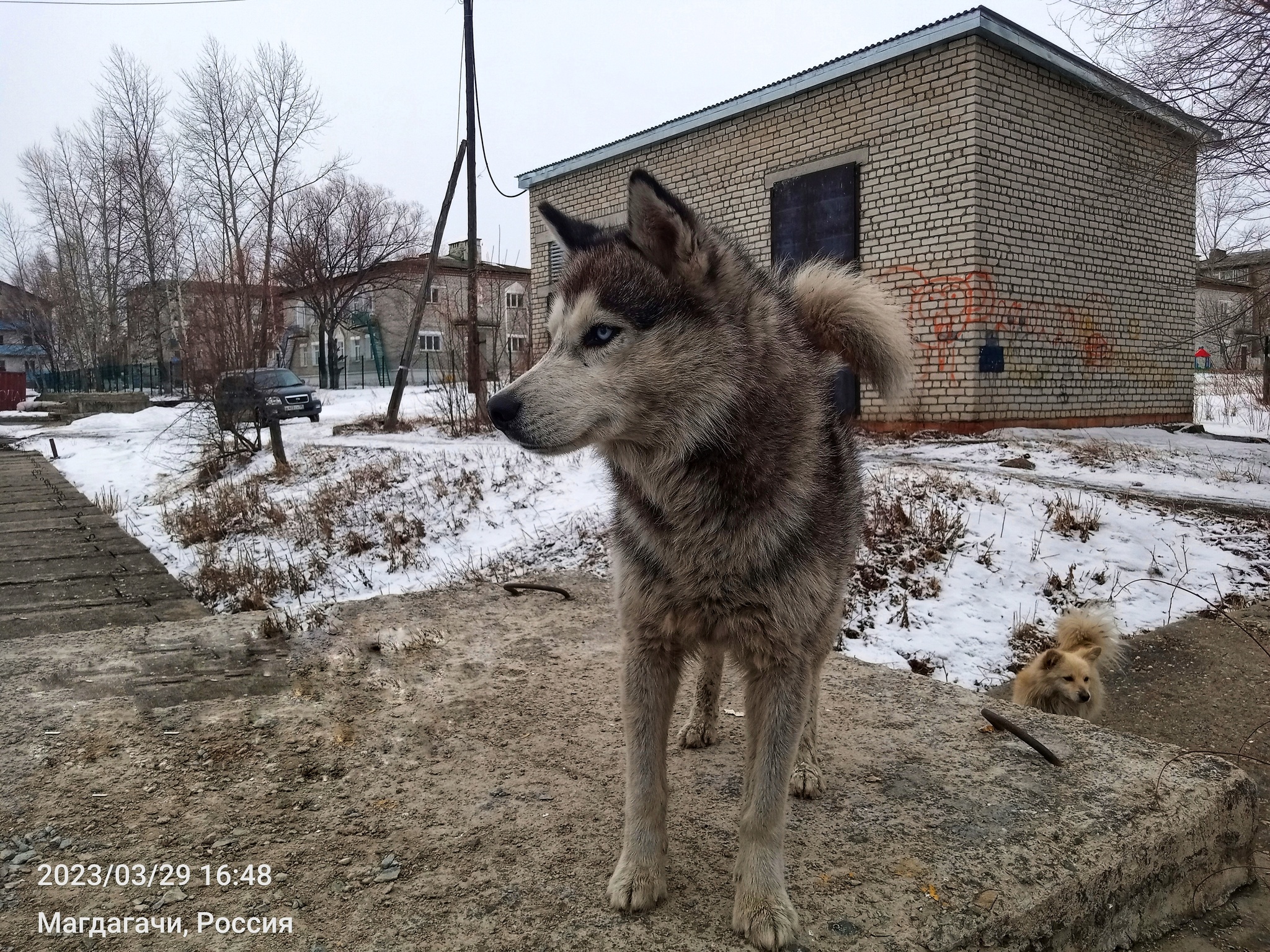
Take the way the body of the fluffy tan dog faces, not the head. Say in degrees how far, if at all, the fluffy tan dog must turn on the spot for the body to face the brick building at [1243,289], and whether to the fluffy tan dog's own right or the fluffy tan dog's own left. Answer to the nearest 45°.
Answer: approximately 180°

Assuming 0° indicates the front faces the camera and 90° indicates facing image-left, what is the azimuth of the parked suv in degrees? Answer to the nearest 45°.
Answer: approximately 315°

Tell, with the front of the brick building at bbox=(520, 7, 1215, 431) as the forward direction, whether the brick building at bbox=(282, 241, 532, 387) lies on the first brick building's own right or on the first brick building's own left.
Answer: on the first brick building's own right

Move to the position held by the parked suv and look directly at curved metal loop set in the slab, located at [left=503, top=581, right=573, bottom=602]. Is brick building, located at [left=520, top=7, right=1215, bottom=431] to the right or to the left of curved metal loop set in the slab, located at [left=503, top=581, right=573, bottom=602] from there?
left

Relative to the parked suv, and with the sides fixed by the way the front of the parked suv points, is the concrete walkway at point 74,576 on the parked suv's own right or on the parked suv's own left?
on the parked suv's own right

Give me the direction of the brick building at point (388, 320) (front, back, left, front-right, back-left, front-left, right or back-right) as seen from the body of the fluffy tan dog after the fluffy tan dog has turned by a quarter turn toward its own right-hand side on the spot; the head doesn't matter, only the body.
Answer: front-right

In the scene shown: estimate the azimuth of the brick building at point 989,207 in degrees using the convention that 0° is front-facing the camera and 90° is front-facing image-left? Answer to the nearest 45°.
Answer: approximately 45°

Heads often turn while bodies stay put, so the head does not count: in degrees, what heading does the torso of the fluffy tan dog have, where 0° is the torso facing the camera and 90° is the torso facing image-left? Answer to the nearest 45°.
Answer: approximately 0°
